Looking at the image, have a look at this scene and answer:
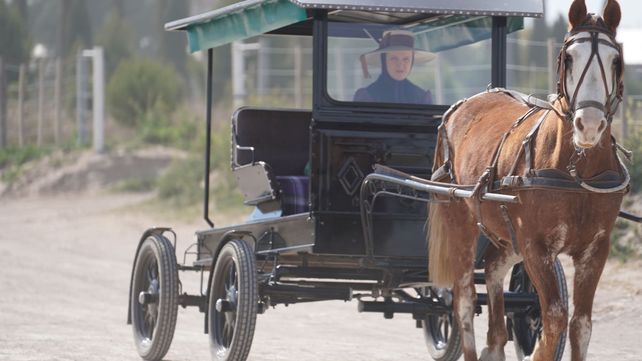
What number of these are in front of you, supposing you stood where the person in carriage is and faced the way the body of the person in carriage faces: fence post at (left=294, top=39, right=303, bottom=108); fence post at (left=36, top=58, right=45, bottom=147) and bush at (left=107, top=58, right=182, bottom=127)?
0

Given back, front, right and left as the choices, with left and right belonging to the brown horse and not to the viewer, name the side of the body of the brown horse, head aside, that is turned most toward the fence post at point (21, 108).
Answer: back

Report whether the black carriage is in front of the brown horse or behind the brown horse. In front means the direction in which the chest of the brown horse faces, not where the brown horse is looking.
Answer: behind

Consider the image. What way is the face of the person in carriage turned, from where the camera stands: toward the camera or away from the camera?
toward the camera

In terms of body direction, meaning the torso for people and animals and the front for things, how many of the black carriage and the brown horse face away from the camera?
0

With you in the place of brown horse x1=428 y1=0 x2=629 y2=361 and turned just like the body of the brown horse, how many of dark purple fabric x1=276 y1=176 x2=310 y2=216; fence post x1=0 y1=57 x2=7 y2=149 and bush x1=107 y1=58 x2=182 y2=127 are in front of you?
0

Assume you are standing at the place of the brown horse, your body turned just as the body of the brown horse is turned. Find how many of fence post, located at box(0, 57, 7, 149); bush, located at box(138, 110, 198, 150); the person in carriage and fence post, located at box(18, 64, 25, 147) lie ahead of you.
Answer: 0

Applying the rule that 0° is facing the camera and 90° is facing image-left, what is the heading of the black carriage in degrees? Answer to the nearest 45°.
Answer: approximately 315°

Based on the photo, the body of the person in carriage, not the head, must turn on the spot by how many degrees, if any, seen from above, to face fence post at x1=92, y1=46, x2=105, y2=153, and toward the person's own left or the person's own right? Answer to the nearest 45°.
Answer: approximately 180°

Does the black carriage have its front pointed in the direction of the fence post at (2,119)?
no

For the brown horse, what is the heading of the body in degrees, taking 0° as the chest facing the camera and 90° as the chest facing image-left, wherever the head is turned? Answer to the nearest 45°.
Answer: approximately 315°

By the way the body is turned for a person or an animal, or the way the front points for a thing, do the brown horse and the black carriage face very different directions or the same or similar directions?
same or similar directions

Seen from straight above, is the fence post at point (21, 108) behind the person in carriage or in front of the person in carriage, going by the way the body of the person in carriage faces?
behind

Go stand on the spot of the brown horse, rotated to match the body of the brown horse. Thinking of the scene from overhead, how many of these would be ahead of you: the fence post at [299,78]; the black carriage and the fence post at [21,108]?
0

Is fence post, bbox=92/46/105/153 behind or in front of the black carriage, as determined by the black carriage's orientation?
behind

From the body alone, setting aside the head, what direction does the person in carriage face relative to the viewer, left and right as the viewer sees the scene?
facing the viewer

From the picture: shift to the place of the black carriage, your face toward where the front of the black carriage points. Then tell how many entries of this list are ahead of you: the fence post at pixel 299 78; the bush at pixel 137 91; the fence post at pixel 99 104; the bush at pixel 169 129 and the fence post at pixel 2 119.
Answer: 0

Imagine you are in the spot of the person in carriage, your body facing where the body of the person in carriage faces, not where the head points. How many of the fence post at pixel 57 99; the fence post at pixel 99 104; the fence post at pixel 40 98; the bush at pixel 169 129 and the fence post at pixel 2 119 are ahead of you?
0

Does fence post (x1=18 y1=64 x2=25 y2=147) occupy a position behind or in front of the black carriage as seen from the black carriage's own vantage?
behind

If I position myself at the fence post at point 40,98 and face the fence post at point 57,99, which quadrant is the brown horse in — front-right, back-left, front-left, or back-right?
front-right

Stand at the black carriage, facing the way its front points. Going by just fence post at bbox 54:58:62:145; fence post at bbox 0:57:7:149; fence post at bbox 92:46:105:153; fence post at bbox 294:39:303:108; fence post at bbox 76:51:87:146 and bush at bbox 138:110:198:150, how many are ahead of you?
0
